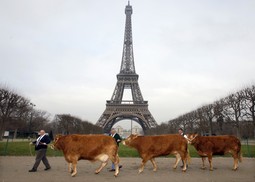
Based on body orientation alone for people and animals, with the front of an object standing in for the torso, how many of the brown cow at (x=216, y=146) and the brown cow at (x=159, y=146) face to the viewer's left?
2

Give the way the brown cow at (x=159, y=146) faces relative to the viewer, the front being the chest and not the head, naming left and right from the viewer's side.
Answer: facing to the left of the viewer

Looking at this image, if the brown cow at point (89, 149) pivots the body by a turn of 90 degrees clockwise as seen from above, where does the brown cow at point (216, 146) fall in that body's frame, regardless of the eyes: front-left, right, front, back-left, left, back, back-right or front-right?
right

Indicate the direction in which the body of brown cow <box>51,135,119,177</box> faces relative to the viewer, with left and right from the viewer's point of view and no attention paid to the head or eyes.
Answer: facing to the left of the viewer

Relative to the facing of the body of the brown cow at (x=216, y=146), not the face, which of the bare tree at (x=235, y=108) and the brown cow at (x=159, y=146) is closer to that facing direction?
the brown cow

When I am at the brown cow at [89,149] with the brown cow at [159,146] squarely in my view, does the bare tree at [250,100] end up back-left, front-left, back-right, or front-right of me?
front-left

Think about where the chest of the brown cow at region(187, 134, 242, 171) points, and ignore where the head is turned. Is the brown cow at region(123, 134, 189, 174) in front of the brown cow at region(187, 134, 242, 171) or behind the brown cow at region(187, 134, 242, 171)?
in front

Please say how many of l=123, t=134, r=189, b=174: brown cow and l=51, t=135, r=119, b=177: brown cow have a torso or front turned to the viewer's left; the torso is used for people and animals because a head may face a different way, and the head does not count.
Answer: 2

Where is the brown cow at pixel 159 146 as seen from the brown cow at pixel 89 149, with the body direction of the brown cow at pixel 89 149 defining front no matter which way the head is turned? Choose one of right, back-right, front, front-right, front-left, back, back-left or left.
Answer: back

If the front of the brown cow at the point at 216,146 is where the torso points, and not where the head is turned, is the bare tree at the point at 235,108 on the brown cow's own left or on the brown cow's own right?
on the brown cow's own right

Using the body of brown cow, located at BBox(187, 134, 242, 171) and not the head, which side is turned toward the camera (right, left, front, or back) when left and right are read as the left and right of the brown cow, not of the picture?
left

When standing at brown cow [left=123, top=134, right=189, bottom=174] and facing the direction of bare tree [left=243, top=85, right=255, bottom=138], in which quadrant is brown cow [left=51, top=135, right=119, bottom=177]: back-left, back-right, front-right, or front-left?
back-left

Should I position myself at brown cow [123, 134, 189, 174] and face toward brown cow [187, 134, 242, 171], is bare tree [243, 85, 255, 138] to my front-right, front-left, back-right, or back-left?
front-left
